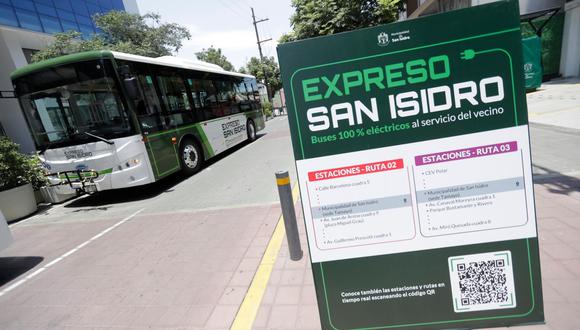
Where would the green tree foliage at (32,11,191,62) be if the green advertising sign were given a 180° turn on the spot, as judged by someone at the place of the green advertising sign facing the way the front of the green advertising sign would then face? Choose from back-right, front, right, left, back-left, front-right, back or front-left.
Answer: front-left

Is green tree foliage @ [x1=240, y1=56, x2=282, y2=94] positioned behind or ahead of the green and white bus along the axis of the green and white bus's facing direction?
behind

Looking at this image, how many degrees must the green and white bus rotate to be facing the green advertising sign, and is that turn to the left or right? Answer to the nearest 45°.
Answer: approximately 45° to its left

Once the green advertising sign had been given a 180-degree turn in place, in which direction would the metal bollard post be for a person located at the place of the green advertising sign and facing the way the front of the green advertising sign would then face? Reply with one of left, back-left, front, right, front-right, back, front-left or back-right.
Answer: front-left

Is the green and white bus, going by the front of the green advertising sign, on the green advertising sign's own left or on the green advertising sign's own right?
on the green advertising sign's own right

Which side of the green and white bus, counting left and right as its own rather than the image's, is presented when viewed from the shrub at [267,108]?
back

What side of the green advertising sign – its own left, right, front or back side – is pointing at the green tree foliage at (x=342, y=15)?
back

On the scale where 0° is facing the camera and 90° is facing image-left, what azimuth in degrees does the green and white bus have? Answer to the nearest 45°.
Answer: approximately 45°

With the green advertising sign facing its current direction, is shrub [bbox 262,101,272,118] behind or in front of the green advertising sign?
behind

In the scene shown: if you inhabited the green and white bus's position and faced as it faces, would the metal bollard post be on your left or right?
on your left
